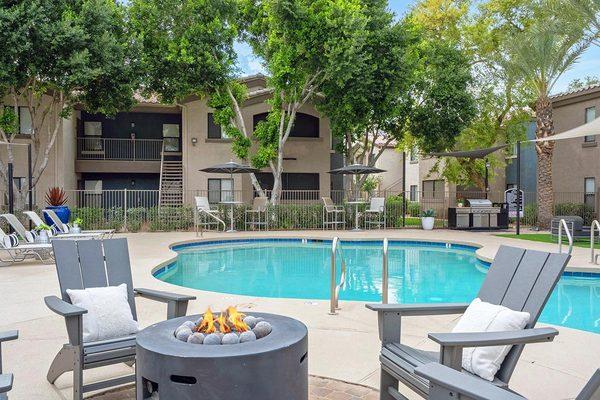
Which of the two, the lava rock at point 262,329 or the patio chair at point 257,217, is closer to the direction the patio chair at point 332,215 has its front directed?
the lava rock

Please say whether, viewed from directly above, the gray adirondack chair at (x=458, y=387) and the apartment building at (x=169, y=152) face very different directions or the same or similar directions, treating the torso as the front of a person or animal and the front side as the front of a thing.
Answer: very different directions

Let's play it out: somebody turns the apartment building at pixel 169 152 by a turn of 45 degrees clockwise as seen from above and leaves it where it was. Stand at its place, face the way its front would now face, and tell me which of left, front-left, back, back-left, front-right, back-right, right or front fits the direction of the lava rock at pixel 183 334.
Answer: front-left

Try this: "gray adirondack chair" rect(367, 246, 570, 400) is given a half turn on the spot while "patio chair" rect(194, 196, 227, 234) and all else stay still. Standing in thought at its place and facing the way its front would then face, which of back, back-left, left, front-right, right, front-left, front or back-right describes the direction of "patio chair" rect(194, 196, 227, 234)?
left

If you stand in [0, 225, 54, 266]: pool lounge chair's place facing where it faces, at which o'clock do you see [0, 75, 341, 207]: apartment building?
The apartment building is roughly at 10 o'clock from the pool lounge chair.

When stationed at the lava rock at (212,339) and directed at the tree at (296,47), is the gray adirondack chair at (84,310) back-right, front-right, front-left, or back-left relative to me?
front-left

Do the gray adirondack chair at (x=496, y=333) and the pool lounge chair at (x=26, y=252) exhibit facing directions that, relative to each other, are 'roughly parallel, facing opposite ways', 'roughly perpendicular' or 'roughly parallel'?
roughly parallel, facing opposite ways

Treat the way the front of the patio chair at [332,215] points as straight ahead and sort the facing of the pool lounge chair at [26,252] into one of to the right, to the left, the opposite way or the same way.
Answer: the same way

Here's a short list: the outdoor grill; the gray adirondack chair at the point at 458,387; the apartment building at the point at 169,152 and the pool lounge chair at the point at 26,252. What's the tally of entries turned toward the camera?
2

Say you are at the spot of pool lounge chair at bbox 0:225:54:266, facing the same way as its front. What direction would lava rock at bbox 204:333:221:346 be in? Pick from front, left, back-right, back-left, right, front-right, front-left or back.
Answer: right

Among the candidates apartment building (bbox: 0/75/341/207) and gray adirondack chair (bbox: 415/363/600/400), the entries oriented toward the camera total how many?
1

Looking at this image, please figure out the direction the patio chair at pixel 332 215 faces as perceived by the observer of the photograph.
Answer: facing the viewer and to the right of the viewer

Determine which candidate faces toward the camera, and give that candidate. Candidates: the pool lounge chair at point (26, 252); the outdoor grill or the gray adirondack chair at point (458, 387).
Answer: the outdoor grill

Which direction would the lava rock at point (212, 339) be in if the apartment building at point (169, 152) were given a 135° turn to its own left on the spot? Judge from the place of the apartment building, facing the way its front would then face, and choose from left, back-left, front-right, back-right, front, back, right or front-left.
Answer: back-right

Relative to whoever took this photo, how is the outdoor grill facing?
facing the viewer

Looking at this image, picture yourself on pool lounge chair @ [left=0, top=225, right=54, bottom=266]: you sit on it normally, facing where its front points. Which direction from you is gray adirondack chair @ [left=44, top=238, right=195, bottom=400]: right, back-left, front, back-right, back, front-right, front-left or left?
right

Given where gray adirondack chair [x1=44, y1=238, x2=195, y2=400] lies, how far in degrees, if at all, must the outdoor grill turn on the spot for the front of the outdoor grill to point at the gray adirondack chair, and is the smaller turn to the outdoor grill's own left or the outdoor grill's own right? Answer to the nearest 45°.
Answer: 0° — it already faces it

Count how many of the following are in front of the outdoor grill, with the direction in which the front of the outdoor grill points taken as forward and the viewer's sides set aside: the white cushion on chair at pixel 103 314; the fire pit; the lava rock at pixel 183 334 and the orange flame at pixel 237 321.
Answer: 4
